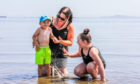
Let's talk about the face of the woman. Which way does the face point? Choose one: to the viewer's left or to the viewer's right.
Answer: to the viewer's left

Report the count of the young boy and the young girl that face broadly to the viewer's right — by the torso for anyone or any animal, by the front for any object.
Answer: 0

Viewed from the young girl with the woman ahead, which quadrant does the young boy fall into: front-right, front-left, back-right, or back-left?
front-left

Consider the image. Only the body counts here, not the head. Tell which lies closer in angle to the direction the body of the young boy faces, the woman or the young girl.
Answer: the young girl

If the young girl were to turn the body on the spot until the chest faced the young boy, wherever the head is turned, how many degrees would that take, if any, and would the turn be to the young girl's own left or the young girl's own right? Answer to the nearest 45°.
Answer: approximately 45° to the young girl's own right

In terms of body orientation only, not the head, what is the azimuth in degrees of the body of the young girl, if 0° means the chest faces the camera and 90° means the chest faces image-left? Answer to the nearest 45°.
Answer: approximately 45°

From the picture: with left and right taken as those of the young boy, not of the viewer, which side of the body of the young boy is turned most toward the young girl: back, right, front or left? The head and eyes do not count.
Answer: left

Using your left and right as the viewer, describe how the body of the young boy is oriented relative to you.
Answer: facing the viewer

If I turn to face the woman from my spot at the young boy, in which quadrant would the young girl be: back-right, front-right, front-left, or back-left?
front-right

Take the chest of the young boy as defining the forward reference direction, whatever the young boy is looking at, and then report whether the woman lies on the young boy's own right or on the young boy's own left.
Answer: on the young boy's own left
